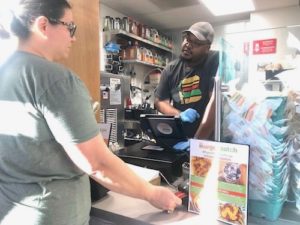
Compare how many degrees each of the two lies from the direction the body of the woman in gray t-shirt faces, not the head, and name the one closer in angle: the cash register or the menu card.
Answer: the cash register

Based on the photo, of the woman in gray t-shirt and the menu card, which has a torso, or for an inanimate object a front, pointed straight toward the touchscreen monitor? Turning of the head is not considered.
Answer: the woman in gray t-shirt

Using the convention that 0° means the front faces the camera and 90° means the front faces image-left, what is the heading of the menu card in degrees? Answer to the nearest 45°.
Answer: approximately 0°

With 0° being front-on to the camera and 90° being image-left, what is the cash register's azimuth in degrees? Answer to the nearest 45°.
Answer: approximately 225°
